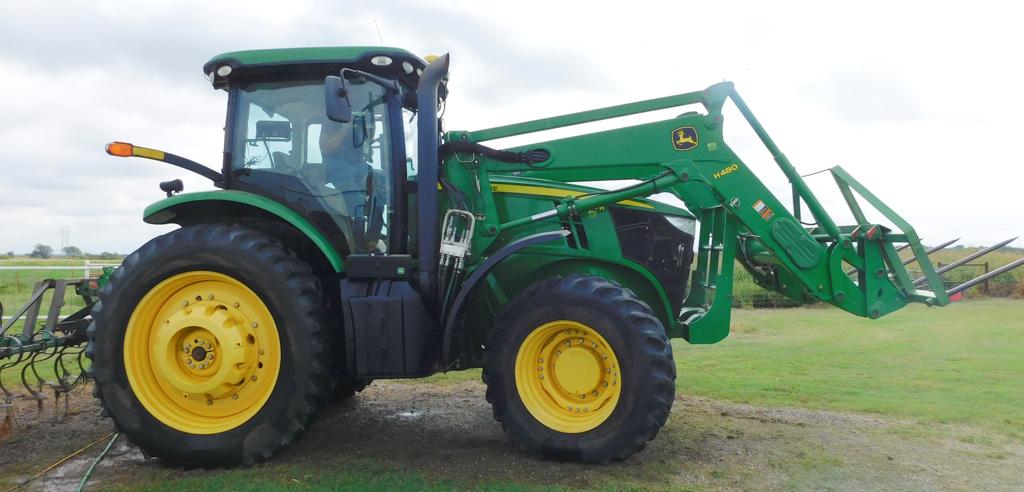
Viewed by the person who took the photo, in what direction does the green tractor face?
facing to the right of the viewer
